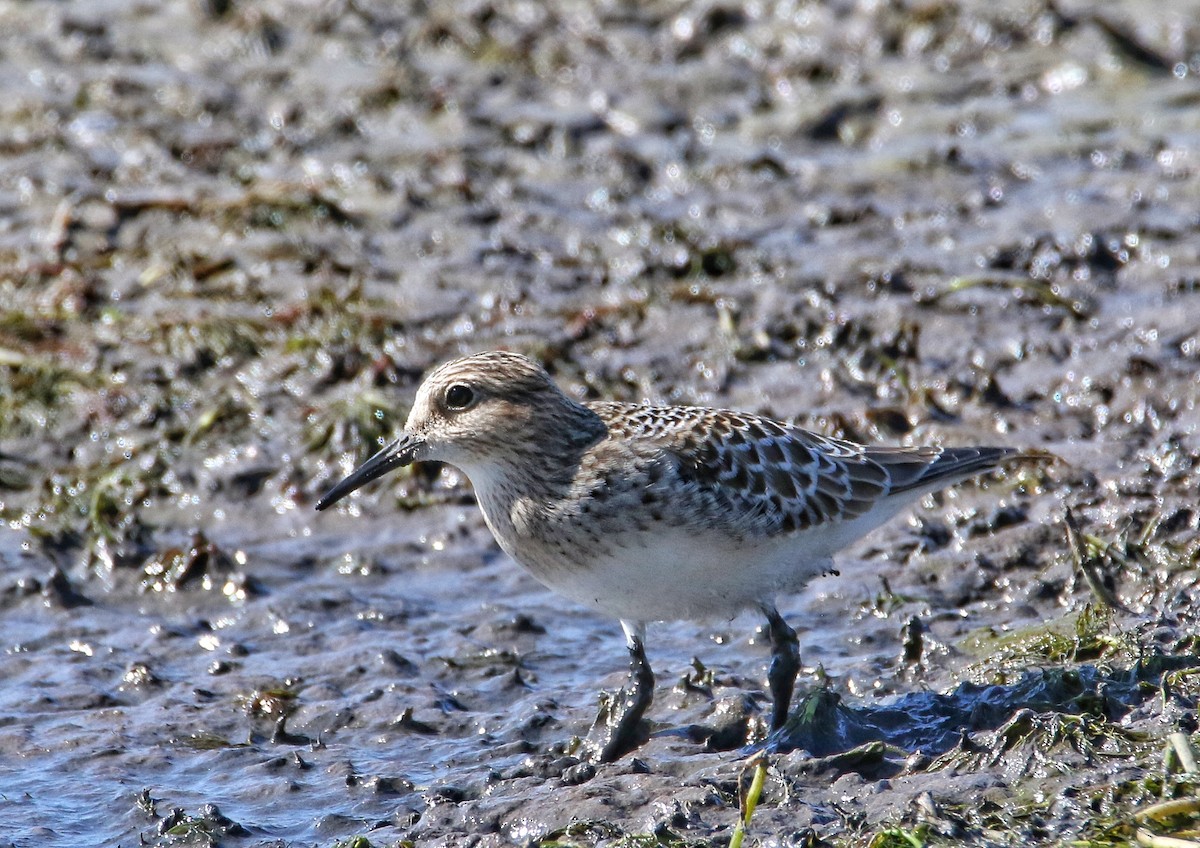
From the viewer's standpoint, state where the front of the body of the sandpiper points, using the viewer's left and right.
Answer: facing to the left of the viewer
